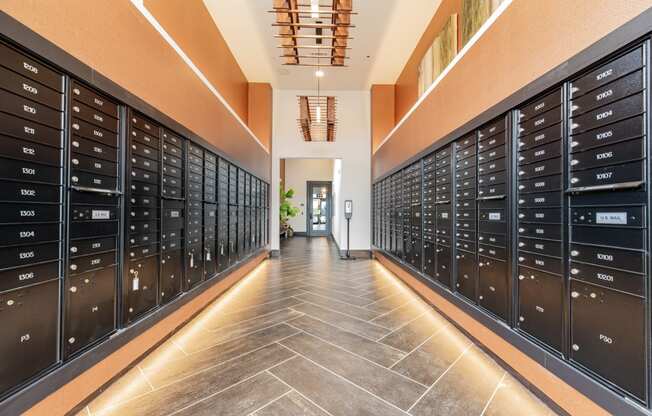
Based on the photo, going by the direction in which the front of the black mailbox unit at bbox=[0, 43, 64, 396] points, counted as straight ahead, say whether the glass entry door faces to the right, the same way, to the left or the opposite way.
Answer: to the right

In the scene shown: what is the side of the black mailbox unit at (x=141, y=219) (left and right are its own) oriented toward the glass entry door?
left

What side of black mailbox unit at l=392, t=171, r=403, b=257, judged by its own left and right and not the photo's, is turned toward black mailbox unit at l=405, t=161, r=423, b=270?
left

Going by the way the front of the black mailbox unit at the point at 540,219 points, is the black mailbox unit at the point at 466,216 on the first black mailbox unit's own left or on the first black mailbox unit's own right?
on the first black mailbox unit's own right

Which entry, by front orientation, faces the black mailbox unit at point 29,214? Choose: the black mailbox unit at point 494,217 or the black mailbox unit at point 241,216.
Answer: the black mailbox unit at point 494,217

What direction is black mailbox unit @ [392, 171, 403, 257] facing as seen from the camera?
to the viewer's left

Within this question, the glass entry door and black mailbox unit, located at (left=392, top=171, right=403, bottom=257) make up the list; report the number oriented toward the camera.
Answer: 1

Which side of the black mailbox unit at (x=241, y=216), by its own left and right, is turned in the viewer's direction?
right

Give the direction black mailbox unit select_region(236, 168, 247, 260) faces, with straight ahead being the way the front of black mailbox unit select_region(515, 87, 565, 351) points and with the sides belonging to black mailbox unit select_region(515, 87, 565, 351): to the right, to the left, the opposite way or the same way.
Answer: the opposite way

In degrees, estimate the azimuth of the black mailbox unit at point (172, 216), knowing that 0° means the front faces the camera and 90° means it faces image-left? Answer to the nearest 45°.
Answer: approximately 315°

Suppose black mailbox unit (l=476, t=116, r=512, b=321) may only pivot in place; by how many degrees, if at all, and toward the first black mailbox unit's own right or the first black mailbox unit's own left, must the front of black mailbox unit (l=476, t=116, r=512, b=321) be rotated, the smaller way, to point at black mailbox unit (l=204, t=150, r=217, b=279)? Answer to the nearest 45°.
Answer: approximately 45° to the first black mailbox unit's own right

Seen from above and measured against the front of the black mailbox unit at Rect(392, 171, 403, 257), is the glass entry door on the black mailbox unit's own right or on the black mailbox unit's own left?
on the black mailbox unit's own right

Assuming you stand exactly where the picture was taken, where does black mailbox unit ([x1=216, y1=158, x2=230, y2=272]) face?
facing to the right of the viewer

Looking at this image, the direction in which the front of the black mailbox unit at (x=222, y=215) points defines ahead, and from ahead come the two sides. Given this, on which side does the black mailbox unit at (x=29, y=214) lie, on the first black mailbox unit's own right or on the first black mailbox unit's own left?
on the first black mailbox unit's own right
